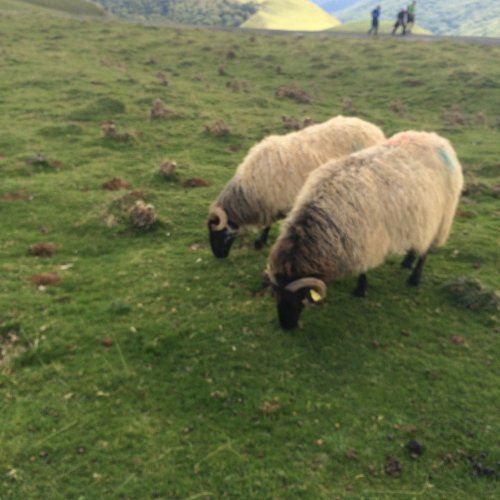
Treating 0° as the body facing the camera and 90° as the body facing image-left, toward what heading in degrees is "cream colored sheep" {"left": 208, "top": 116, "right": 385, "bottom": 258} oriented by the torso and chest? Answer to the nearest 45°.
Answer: approximately 45°

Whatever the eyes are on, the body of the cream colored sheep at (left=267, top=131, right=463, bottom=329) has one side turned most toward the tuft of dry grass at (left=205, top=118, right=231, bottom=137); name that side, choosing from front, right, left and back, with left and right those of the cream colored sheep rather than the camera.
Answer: right

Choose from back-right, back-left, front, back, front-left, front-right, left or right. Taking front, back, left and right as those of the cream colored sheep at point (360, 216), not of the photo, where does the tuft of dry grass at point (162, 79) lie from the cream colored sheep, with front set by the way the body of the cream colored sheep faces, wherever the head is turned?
right

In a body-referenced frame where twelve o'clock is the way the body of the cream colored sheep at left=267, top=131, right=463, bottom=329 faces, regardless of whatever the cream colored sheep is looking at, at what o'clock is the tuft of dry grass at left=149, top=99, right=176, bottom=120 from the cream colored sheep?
The tuft of dry grass is roughly at 3 o'clock from the cream colored sheep.

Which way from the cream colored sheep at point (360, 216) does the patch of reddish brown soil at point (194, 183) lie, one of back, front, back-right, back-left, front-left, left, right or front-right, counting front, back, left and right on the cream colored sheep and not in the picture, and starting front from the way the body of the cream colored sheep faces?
right

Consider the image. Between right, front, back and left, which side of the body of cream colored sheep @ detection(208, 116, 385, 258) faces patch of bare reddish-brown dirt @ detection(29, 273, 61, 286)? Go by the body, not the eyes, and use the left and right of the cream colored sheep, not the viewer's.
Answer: front

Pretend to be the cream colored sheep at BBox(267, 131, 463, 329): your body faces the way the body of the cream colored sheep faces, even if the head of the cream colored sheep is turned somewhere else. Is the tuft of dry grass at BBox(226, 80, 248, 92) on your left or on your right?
on your right

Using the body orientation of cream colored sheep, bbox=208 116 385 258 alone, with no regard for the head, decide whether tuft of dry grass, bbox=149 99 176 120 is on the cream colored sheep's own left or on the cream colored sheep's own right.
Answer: on the cream colored sheep's own right

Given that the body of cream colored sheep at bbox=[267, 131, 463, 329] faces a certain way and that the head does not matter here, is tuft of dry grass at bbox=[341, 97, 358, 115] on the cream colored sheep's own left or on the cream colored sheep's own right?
on the cream colored sheep's own right

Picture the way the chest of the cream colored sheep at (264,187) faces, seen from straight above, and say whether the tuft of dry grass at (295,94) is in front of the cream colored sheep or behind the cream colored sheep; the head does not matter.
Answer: behind

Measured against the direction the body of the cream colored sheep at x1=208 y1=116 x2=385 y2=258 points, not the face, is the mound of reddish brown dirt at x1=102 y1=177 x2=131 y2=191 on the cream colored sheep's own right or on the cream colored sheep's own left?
on the cream colored sheep's own right

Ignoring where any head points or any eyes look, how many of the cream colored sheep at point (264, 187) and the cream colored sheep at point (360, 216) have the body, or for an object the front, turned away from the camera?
0

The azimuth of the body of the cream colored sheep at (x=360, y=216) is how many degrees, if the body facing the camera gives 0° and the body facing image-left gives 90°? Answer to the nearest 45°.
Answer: approximately 45°

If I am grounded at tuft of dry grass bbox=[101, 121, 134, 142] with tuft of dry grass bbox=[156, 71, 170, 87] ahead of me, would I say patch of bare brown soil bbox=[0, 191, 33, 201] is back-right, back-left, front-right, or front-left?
back-left
